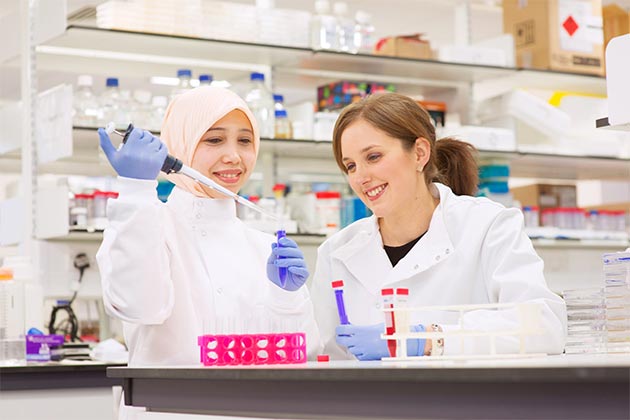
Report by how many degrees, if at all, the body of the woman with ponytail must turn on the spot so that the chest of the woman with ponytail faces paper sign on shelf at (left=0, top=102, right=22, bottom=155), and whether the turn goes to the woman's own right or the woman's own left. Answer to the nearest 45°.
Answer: approximately 90° to the woman's own right

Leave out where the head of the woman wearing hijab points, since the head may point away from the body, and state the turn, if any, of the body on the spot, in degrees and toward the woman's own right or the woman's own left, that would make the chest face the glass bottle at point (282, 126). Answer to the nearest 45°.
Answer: approximately 135° to the woman's own left

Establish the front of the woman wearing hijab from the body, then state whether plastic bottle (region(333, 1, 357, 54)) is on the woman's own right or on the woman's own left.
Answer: on the woman's own left

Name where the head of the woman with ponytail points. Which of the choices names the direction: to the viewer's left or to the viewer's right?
to the viewer's left

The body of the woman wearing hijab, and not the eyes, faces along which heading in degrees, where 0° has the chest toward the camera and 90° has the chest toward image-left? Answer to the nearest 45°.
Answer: approximately 315°

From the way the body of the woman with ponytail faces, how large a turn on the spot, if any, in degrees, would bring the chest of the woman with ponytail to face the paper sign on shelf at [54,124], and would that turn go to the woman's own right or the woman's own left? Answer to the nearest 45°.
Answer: approximately 90° to the woman's own right

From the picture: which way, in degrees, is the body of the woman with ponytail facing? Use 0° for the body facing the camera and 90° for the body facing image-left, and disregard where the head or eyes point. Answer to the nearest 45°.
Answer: approximately 45°

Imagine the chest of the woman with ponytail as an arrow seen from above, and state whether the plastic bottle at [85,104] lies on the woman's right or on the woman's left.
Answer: on the woman's right

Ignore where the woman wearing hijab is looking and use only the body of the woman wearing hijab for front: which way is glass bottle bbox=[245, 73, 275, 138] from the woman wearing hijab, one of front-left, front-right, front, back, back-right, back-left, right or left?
back-left

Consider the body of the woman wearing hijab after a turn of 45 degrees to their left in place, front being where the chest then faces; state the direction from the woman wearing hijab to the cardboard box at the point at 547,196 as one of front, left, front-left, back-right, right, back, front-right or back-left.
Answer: front-left
